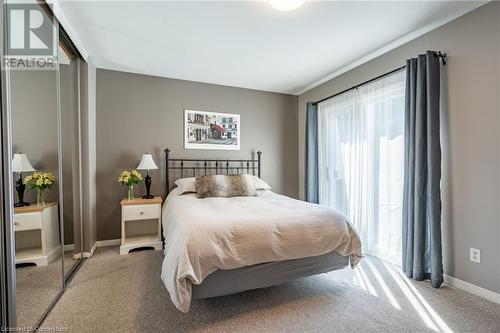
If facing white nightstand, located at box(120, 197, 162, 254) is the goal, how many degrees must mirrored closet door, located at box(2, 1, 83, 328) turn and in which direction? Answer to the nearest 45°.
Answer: approximately 45° to its left

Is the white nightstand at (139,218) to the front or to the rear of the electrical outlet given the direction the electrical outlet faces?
to the front

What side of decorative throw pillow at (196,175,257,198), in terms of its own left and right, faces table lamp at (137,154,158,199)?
right

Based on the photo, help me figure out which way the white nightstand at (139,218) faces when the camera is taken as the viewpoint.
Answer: facing the viewer

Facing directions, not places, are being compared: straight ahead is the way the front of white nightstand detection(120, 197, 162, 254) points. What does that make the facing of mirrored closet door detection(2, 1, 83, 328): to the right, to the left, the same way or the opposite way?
to the left

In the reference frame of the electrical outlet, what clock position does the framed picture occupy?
The framed picture is roughly at 1 o'clock from the electrical outlet.

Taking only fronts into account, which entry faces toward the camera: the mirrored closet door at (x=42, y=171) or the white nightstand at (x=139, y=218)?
the white nightstand

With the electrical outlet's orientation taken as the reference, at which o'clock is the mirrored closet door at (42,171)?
The mirrored closet door is roughly at 12 o'clock from the electrical outlet.

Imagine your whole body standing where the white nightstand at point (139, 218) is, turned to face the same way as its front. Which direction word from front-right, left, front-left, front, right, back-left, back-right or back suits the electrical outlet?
front-left

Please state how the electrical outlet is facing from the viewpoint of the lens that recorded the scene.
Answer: facing the viewer and to the left of the viewer

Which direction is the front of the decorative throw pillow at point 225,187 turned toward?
toward the camera

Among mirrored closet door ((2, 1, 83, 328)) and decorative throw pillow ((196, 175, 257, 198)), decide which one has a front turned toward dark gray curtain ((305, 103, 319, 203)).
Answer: the mirrored closet door

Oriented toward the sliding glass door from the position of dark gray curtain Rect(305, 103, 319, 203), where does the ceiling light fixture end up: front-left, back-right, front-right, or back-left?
front-right

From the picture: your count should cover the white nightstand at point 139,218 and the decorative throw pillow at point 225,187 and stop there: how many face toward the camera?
2

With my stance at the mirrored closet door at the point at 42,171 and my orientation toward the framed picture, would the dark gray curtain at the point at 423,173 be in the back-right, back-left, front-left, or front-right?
front-right

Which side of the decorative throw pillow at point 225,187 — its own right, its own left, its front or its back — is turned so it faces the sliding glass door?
left

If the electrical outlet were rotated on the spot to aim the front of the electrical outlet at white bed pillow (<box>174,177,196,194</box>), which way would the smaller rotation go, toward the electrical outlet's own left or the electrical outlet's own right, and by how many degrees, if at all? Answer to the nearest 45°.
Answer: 0° — it already faces it

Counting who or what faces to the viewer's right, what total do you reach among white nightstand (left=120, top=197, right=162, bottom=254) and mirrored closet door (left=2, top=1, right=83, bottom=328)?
1

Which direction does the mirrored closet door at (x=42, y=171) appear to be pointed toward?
to the viewer's right

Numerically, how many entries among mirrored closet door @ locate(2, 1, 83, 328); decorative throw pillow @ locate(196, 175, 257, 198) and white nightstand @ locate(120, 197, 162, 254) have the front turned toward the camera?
2
